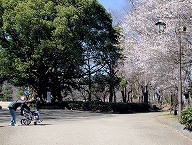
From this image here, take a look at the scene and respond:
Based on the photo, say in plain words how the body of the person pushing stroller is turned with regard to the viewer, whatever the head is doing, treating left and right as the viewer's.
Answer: facing to the right of the viewer

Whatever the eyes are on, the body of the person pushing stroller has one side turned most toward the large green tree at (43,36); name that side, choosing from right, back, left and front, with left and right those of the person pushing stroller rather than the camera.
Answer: left

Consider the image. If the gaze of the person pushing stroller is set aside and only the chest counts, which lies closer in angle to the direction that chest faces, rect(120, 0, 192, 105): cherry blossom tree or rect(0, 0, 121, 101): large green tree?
the cherry blossom tree
